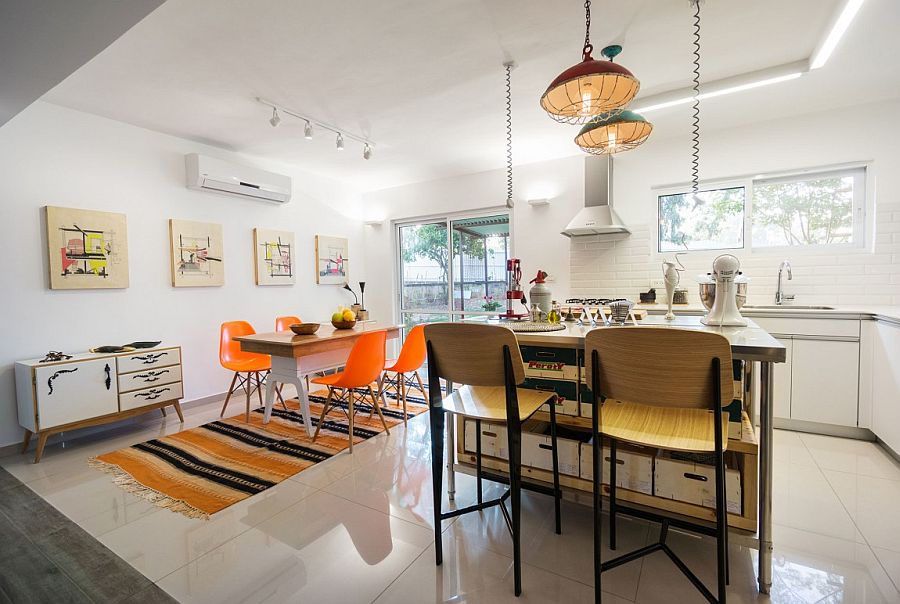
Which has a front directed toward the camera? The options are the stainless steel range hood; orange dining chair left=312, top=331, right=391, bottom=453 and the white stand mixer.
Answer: the stainless steel range hood

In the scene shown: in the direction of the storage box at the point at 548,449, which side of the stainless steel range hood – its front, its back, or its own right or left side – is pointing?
front

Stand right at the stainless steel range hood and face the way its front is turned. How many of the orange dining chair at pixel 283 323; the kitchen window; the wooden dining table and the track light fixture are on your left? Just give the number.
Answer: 1

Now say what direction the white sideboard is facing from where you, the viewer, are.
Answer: facing the viewer and to the right of the viewer

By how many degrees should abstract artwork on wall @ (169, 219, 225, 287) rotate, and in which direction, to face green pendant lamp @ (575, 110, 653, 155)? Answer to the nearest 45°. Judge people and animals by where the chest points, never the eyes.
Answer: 0° — it already faces it

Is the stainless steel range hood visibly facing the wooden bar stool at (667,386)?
yes

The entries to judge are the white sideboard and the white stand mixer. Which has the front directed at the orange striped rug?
the white sideboard

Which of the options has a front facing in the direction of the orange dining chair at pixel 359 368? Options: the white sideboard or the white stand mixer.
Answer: the white sideboard

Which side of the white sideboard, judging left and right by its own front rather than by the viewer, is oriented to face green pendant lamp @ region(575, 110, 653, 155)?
front

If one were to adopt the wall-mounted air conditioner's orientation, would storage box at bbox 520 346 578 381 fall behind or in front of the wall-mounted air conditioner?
in front

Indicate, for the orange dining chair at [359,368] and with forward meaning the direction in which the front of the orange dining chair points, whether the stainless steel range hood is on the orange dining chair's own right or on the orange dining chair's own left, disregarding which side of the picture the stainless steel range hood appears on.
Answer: on the orange dining chair's own right

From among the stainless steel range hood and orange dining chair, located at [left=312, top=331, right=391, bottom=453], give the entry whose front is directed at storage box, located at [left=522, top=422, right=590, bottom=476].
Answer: the stainless steel range hood

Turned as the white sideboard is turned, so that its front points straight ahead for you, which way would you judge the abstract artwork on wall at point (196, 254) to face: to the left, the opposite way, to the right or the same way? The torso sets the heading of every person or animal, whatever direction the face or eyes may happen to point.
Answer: the same way

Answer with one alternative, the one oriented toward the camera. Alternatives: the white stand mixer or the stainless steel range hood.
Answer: the stainless steel range hood

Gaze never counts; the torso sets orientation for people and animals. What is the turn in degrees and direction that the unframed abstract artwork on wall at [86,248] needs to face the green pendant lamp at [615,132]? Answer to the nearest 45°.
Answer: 0° — it already faces it

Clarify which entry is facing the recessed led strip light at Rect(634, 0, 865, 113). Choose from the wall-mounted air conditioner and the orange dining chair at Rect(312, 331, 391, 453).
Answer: the wall-mounted air conditioner

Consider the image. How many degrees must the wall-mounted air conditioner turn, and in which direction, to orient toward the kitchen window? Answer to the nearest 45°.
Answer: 0° — it already faces it
